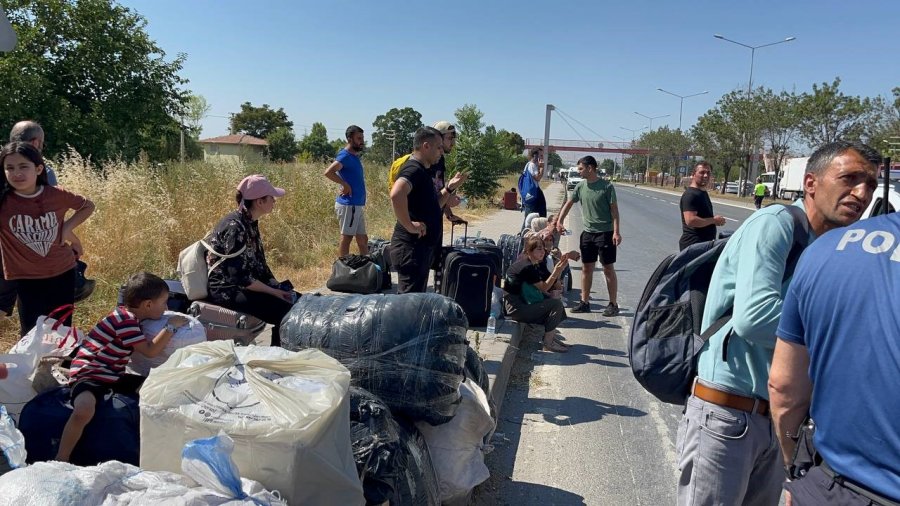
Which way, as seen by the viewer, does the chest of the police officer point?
away from the camera

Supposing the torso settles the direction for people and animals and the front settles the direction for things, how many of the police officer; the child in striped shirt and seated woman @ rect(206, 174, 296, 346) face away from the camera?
1

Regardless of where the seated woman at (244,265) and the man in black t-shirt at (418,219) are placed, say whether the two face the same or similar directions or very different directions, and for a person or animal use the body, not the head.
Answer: same or similar directions

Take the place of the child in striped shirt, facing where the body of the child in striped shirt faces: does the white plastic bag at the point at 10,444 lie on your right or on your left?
on your right

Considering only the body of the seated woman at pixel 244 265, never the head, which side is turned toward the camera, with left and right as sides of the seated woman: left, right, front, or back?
right

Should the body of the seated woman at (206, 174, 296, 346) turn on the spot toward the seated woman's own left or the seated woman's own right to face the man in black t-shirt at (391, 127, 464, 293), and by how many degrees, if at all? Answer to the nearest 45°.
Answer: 0° — they already face them

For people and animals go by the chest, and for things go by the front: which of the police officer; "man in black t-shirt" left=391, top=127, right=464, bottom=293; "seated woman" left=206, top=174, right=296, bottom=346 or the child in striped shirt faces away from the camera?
the police officer

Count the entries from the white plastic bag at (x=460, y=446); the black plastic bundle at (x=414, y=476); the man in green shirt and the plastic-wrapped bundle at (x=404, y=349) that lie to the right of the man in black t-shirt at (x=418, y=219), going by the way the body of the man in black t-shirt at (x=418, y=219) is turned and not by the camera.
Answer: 3

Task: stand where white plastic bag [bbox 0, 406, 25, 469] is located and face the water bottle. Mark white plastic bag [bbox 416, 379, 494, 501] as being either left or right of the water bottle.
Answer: right

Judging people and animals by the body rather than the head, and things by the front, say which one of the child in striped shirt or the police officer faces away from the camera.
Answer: the police officer

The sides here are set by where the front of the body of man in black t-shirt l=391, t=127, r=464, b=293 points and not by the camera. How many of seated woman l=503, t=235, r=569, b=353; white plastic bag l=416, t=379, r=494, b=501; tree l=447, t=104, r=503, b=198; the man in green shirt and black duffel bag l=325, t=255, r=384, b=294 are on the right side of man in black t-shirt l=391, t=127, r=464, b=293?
1

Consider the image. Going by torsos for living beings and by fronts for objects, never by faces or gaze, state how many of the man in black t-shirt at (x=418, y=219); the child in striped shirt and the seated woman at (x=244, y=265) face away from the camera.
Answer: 0

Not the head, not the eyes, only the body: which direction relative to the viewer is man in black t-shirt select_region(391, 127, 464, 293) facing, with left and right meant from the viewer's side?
facing to the right of the viewer

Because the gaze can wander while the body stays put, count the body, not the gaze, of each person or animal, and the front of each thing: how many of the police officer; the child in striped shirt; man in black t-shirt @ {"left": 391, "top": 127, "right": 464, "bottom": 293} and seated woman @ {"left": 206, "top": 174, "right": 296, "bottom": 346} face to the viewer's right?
3

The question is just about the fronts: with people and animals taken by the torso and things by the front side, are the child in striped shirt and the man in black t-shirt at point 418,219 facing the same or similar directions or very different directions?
same or similar directions

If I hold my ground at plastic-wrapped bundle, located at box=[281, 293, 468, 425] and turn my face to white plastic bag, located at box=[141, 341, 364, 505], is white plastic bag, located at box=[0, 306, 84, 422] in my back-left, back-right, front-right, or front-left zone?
front-right
